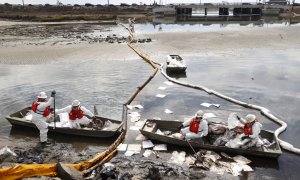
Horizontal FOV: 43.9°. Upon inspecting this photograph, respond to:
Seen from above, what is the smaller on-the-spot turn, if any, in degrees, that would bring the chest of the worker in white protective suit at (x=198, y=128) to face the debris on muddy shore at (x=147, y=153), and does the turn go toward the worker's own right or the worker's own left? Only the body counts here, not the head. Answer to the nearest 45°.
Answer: approximately 45° to the worker's own right

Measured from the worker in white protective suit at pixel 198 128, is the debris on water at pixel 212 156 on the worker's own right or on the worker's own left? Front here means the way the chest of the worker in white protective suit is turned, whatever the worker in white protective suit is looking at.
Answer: on the worker's own left

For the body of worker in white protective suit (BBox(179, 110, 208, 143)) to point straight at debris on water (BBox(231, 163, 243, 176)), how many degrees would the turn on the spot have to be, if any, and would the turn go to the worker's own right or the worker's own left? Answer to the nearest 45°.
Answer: approximately 90° to the worker's own left

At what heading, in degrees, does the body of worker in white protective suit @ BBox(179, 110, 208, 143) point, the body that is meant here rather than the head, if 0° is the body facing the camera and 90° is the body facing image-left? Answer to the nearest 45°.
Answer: approximately 45°
